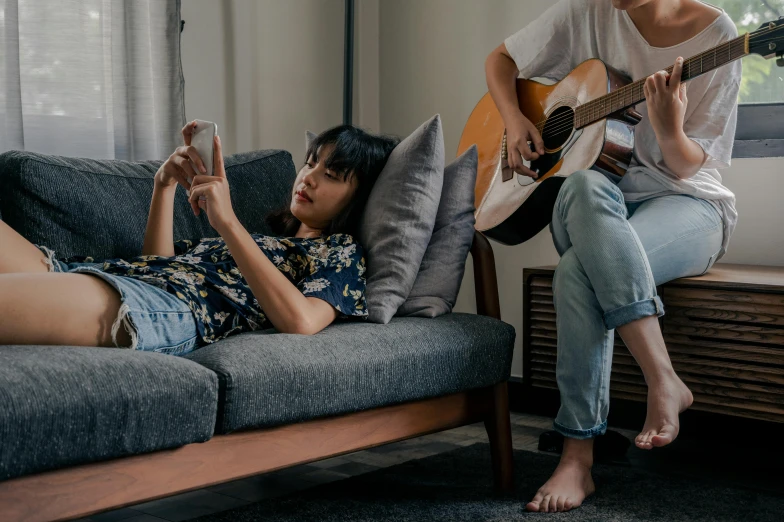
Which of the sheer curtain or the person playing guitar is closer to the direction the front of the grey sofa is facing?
the person playing guitar

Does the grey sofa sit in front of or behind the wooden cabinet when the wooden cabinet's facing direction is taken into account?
in front

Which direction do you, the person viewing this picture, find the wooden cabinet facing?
facing the viewer and to the left of the viewer

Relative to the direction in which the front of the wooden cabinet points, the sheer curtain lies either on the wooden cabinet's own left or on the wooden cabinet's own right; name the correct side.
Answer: on the wooden cabinet's own right

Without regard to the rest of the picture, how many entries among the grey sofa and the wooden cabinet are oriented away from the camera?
0

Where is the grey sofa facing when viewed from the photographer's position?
facing the viewer and to the right of the viewer

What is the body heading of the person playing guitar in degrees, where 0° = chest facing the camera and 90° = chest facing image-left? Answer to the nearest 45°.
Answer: approximately 45°
